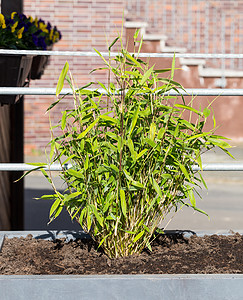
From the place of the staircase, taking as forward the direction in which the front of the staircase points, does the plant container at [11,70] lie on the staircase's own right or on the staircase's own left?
on the staircase's own right

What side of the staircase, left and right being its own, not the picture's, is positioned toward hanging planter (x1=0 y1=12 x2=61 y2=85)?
right
